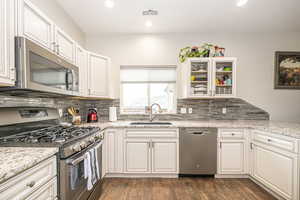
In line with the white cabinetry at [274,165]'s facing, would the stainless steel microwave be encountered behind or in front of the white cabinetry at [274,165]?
in front

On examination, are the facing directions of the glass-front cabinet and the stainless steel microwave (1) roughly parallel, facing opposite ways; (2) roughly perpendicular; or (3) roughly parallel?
roughly perpendicular

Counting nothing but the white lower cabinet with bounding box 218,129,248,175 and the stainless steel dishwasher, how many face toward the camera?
2

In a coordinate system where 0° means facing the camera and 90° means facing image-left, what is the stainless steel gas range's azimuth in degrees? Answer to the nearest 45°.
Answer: approximately 315°

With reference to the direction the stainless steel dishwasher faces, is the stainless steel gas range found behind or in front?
in front

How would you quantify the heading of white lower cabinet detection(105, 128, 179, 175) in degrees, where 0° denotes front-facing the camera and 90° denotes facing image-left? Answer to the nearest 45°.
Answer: approximately 0°

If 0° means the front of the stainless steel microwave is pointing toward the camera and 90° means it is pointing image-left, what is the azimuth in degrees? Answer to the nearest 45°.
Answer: approximately 315°

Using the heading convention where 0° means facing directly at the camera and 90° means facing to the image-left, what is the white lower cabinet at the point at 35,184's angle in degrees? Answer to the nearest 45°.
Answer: approximately 315°

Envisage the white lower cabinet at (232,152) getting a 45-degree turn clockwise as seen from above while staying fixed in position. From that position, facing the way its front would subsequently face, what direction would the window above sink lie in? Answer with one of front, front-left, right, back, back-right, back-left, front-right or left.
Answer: front-right
